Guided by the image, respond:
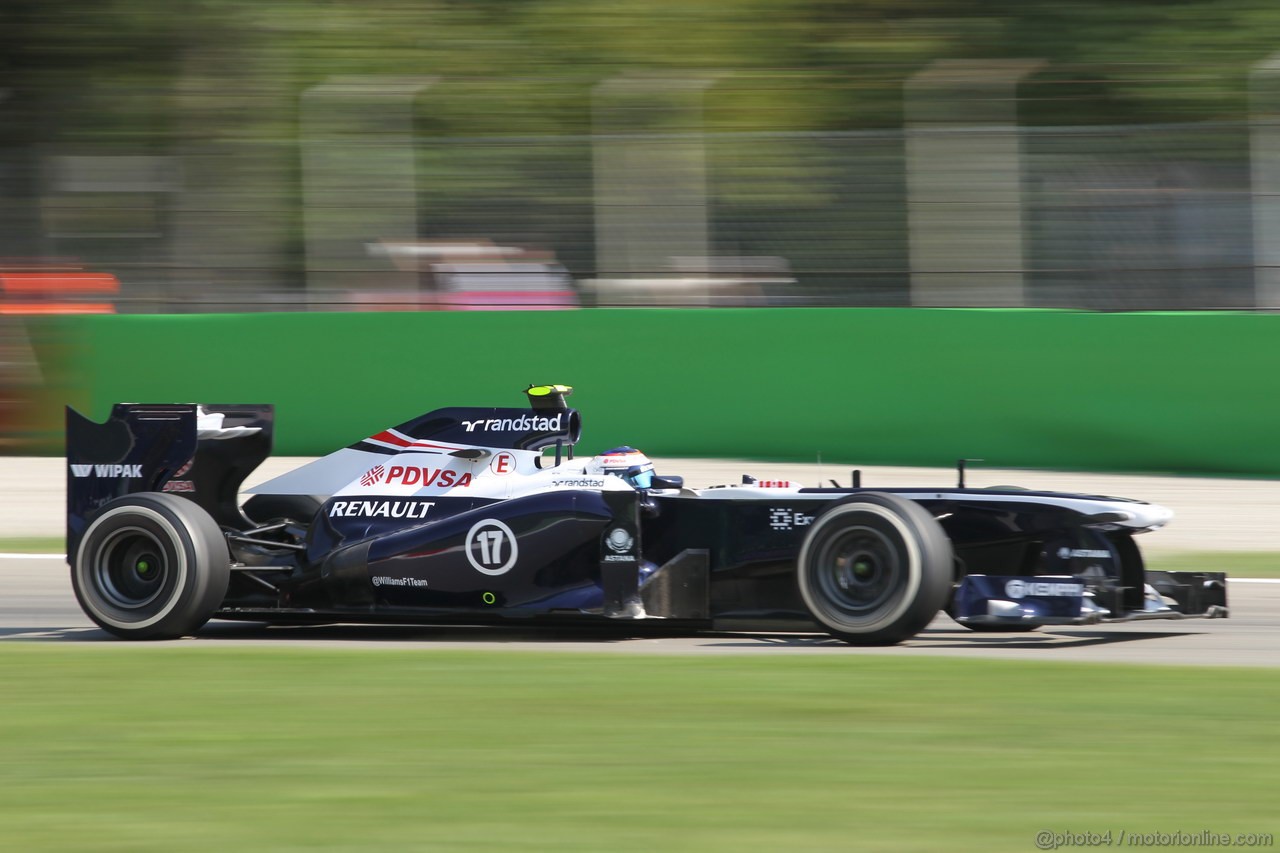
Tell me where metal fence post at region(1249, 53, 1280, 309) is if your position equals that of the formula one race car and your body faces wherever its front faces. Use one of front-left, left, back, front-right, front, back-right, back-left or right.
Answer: front-left

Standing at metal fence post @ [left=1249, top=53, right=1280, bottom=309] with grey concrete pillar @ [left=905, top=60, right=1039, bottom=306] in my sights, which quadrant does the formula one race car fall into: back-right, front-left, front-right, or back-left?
front-left

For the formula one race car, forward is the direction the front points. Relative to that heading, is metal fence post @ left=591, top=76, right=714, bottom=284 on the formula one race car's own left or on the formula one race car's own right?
on the formula one race car's own left

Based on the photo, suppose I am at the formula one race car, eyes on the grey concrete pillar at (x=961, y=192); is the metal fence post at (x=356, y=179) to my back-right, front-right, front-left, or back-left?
front-left

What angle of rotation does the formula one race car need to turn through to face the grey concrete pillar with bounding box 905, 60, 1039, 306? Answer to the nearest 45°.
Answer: approximately 45° to its left

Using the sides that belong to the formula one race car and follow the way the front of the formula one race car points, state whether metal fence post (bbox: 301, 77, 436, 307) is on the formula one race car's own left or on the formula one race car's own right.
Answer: on the formula one race car's own left

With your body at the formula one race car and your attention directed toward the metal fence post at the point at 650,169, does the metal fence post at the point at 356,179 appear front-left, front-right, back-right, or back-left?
front-left

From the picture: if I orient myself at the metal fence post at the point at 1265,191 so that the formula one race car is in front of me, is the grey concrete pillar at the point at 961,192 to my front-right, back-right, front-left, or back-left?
front-right

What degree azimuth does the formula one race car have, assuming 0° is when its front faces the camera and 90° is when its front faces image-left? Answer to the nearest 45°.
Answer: approximately 270°
